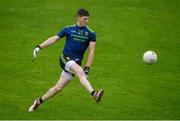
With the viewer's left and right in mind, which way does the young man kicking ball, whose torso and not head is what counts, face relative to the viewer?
facing the viewer and to the right of the viewer
